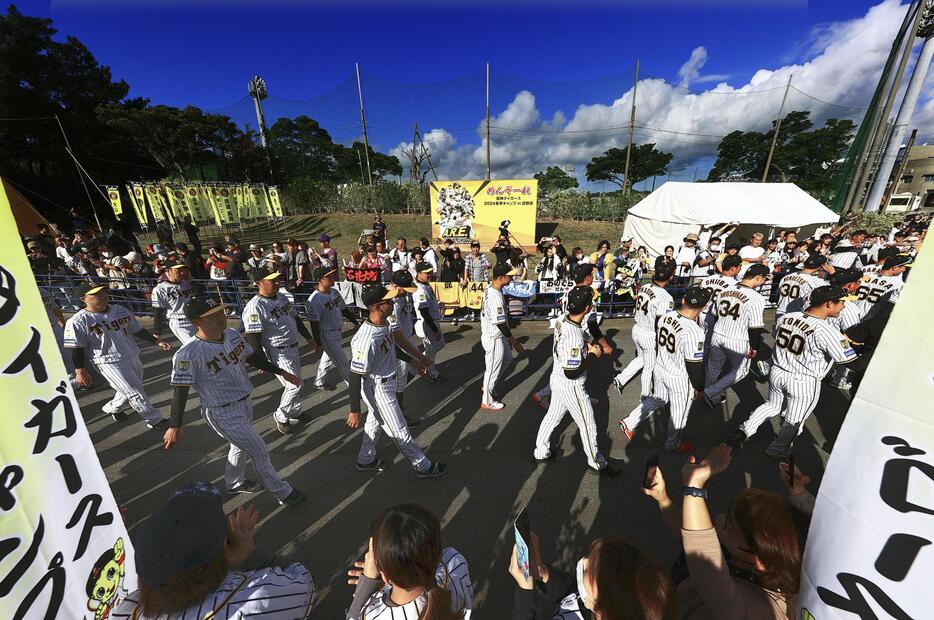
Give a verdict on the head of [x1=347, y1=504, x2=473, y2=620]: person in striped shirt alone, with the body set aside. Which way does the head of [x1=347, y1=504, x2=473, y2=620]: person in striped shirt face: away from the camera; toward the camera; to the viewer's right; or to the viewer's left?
away from the camera

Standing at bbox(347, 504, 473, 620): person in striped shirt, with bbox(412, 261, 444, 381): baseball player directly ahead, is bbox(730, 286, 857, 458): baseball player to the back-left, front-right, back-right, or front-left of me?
front-right

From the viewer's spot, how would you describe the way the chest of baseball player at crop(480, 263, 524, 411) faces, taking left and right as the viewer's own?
facing to the right of the viewer

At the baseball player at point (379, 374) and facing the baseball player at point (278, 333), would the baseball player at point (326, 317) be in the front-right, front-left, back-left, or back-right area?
front-right

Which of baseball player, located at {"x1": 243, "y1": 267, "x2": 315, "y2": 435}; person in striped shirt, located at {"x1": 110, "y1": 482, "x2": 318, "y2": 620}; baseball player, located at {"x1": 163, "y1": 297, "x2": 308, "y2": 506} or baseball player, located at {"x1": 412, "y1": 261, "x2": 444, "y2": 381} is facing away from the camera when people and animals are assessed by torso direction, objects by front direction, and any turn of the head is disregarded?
the person in striped shirt

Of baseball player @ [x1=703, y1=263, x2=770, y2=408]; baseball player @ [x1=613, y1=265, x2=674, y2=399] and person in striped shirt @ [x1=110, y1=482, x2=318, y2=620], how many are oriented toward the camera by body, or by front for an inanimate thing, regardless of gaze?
0

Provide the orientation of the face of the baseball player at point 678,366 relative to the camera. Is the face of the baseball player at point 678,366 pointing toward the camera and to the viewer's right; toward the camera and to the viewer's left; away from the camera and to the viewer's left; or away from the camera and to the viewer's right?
away from the camera and to the viewer's right

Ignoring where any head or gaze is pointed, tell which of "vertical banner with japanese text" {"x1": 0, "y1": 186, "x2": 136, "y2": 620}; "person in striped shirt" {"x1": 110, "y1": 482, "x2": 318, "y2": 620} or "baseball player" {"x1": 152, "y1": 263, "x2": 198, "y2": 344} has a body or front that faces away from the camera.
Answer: the person in striped shirt

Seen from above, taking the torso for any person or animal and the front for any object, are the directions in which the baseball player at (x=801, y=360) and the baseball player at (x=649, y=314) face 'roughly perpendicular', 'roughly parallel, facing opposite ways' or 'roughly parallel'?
roughly parallel

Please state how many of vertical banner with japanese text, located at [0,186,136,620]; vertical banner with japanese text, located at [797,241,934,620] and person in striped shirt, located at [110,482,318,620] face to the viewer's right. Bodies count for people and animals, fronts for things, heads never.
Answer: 0

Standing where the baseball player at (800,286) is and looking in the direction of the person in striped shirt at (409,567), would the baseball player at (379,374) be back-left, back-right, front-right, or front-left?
front-right

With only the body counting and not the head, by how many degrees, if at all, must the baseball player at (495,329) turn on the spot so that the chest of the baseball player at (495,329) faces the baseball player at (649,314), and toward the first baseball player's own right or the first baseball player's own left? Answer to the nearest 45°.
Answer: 0° — they already face them

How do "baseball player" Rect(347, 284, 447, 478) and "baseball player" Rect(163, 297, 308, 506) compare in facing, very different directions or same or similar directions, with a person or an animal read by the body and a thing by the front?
same or similar directions

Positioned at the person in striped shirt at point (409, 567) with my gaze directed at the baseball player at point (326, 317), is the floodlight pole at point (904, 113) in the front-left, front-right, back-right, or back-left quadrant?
front-right
